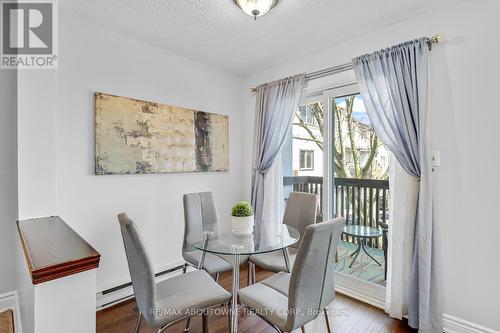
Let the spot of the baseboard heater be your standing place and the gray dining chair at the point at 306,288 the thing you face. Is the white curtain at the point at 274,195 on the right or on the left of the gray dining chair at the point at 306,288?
left

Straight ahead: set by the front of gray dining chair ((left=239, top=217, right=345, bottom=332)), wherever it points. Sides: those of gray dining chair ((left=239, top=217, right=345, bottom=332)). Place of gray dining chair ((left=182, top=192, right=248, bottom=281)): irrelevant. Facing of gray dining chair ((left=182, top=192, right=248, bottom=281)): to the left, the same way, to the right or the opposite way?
the opposite way

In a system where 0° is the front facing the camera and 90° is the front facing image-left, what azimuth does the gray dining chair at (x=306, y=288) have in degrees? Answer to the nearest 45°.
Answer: approximately 135°

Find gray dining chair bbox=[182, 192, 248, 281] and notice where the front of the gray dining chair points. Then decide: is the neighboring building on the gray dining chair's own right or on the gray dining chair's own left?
on the gray dining chair's own left

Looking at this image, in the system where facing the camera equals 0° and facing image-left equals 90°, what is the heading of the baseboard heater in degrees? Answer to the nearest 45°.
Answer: approximately 315°
